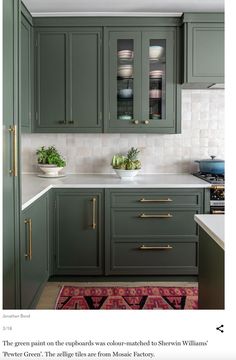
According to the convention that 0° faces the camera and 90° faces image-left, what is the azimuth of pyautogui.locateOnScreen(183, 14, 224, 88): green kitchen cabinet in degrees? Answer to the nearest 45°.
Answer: approximately 0°

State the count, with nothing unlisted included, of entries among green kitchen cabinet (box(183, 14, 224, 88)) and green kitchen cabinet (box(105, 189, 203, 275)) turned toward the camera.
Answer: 2

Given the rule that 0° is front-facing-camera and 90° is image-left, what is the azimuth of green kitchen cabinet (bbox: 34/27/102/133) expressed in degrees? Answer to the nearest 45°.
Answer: approximately 0°

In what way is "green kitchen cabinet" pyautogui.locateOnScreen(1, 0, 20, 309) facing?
to the viewer's right

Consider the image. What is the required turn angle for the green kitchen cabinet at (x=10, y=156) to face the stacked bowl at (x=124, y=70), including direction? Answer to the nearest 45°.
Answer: approximately 45° to its left

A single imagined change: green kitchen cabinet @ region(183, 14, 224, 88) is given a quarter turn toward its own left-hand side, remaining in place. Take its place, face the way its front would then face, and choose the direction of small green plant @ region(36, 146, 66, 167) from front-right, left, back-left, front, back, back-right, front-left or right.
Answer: back

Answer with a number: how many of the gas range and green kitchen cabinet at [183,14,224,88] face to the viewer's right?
0
